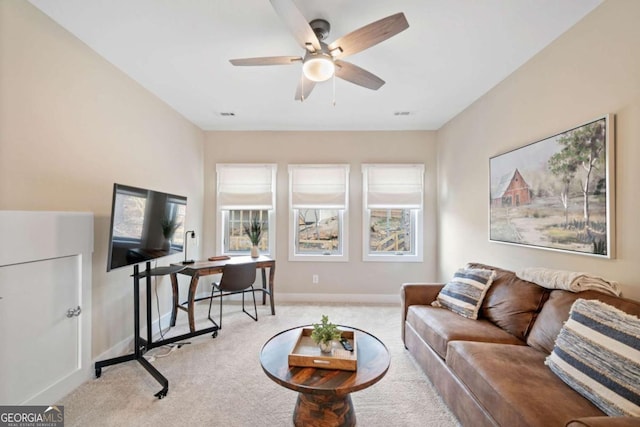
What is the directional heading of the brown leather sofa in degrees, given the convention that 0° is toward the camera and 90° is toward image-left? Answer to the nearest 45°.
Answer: approximately 45°

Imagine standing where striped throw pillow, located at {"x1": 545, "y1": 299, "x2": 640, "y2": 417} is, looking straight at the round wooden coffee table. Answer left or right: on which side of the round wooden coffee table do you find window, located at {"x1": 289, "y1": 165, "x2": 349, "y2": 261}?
right

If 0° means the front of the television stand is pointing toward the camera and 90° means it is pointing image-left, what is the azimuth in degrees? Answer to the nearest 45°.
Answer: approximately 315°

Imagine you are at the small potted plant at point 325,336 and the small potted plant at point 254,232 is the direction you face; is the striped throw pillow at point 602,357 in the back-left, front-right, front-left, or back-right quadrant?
back-right

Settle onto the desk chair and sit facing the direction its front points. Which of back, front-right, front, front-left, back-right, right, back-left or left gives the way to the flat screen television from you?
left

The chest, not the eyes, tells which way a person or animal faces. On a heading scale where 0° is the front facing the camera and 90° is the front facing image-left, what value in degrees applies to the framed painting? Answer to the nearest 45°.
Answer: approximately 45°

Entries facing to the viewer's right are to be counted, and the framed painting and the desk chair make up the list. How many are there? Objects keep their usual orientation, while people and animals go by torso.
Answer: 0

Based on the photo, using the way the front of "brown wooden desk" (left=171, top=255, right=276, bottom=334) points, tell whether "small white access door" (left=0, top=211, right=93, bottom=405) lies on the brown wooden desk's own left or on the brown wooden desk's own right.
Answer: on the brown wooden desk's own right

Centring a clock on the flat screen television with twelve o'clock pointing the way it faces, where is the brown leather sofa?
The brown leather sofa is roughly at 12 o'clock from the flat screen television.

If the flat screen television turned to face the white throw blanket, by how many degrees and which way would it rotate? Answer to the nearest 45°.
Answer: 0° — it already faces it

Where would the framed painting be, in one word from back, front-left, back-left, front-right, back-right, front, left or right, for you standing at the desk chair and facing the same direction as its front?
back

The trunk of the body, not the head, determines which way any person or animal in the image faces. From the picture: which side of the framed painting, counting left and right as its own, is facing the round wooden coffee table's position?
front

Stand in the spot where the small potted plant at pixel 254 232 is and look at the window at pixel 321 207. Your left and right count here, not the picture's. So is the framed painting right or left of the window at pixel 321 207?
right

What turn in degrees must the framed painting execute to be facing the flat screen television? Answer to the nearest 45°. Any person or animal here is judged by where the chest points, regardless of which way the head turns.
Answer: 0° — it already faces it

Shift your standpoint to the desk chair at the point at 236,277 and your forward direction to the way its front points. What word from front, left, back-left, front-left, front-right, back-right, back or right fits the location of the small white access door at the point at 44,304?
left

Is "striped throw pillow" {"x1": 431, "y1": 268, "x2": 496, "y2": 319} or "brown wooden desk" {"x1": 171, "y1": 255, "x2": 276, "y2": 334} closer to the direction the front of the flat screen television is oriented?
the striped throw pillow

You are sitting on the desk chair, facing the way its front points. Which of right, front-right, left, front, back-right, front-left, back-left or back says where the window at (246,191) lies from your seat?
front-right

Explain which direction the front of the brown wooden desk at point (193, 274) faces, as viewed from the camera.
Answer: facing the viewer and to the right of the viewer
